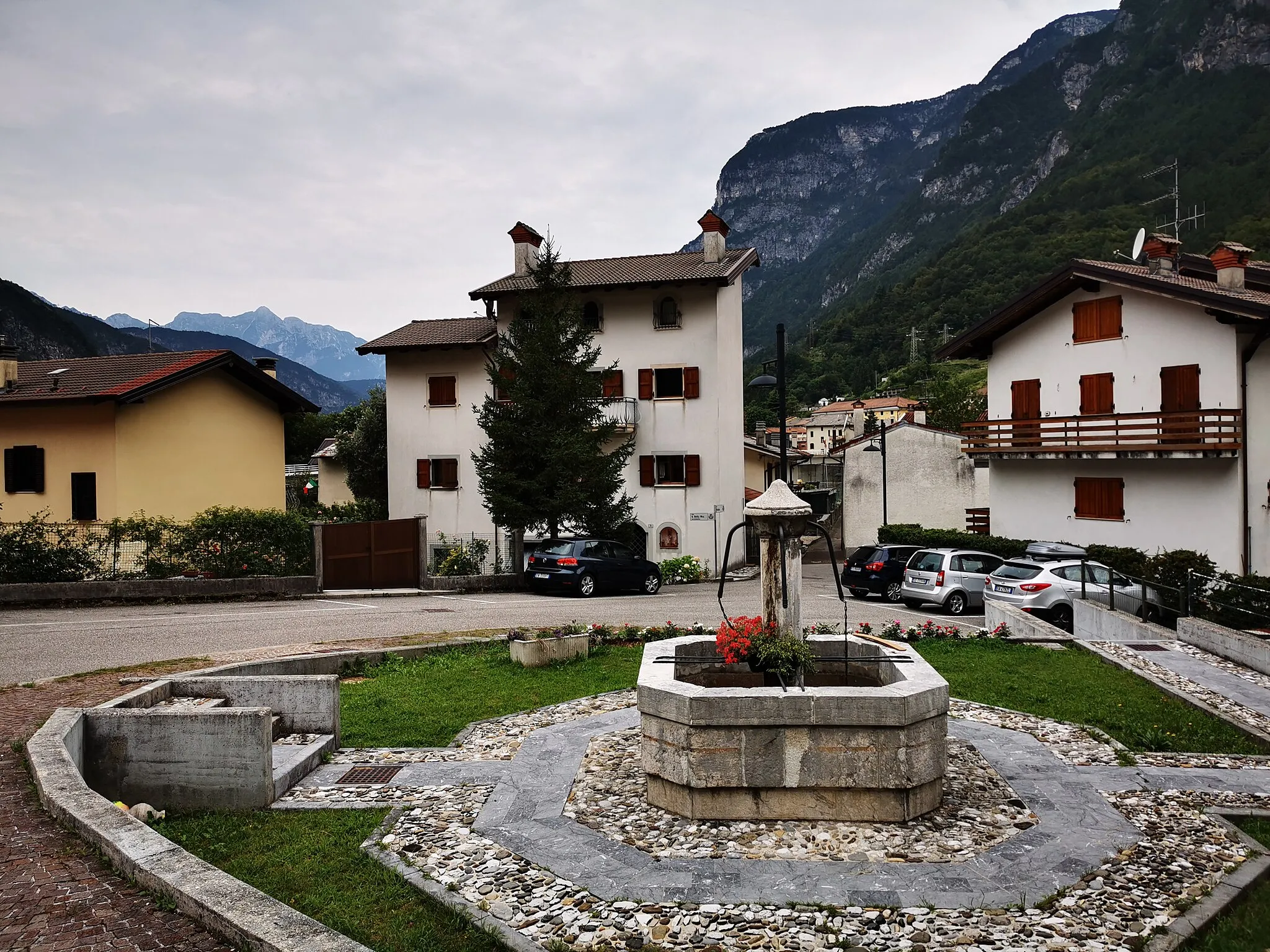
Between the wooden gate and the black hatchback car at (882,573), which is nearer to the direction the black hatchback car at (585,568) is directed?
the black hatchback car

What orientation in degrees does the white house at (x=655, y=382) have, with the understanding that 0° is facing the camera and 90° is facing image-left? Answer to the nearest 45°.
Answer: approximately 0°

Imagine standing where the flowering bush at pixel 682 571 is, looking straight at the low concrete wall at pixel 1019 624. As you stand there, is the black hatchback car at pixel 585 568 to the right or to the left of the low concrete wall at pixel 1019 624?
right

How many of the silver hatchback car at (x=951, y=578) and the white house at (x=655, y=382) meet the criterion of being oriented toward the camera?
1

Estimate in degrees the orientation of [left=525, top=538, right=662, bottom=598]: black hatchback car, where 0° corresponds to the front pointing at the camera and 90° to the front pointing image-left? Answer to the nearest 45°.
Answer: approximately 225°

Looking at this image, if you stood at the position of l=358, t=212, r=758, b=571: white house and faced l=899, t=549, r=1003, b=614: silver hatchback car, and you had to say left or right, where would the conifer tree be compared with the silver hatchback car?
right

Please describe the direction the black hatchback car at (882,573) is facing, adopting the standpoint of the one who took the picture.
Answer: facing away from the viewer and to the right of the viewer

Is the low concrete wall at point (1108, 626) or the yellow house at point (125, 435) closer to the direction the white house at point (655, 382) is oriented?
the low concrete wall

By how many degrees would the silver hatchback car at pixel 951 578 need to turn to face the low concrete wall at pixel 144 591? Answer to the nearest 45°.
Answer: approximately 135° to its left

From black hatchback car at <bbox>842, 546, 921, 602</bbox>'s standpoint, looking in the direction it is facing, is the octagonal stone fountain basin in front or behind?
behind

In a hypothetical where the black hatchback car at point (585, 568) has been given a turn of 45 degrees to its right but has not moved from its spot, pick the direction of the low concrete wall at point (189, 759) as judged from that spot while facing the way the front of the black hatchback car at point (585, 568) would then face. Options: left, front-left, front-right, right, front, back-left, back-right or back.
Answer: right

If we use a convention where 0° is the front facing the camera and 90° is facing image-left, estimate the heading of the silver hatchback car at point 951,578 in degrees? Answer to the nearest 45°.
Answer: approximately 225°

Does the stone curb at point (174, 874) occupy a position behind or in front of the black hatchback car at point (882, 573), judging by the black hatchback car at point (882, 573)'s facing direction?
behind
